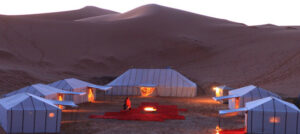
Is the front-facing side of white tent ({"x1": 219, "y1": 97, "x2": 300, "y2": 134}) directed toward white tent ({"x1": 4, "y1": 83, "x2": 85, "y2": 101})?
yes

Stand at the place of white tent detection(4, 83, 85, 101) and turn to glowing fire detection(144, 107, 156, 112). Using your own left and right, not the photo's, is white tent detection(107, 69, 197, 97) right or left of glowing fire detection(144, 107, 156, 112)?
left

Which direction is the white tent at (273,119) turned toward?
to the viewer's left

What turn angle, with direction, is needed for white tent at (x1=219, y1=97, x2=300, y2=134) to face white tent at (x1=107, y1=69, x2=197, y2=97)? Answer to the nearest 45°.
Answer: approximately 45° to its right
